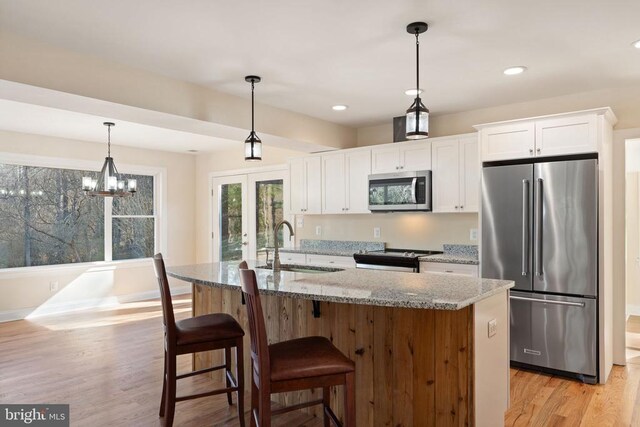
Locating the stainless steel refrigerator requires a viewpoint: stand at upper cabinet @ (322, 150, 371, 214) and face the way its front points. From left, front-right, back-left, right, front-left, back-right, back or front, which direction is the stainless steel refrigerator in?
left

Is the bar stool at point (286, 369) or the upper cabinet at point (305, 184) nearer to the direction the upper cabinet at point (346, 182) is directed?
the bar stool

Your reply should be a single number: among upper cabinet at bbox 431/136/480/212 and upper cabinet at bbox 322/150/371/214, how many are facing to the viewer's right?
0

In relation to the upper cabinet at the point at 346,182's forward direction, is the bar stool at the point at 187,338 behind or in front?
in front

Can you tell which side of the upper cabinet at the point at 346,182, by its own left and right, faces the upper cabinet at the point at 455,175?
left

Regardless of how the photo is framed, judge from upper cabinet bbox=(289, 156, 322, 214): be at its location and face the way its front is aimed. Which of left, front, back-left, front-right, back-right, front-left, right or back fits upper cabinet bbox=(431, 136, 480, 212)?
left

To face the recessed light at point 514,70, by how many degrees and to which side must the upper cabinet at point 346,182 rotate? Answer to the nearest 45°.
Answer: approximately 90° to its left

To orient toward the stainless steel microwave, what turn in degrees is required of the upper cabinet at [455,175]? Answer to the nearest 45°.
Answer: approximately 90° to its right

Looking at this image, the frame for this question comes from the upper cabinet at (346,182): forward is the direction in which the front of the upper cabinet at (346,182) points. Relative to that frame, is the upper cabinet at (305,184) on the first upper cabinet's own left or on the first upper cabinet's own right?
on the first upper cabinet's own right

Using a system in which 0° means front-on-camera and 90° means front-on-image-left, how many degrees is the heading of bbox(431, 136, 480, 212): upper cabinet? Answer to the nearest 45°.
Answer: approximately 0°

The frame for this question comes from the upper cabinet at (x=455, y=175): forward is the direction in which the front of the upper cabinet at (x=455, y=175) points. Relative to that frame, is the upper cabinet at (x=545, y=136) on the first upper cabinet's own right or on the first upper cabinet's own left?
on the first upper cabinet's own left

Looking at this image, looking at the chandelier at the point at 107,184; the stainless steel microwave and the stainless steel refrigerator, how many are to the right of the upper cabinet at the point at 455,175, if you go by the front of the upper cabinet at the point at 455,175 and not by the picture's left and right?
2

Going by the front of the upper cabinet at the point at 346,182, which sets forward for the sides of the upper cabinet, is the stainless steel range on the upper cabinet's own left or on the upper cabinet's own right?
on the upper cabinet's own left

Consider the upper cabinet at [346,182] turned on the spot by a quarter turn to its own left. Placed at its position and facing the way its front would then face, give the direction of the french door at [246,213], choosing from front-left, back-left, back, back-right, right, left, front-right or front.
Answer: back

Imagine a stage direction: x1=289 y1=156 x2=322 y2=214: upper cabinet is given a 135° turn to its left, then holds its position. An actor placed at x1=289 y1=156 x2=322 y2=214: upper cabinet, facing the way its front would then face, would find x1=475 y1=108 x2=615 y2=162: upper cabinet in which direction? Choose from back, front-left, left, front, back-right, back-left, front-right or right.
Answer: front-right
